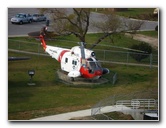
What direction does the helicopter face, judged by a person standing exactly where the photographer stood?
facing the viewer and to the right of the viewer

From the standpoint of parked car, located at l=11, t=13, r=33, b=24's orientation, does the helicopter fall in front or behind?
behind

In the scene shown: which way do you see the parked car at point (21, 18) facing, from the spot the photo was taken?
facing the viewer and to the left of the viewer
